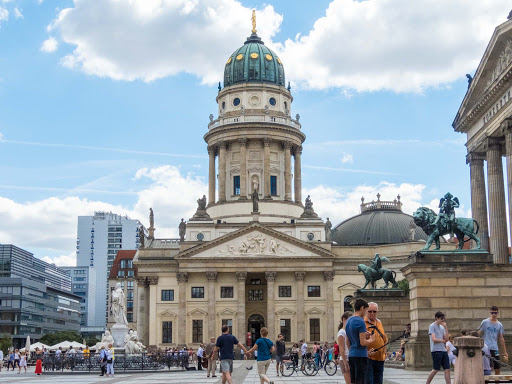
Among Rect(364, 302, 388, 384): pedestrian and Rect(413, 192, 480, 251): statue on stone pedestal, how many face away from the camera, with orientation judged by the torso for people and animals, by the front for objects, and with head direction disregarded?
0

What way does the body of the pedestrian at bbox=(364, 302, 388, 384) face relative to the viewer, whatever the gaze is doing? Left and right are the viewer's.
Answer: facing the viewer and to the left of the viewer

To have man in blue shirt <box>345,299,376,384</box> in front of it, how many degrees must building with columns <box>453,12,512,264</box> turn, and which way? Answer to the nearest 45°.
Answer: approximately 45° to its left

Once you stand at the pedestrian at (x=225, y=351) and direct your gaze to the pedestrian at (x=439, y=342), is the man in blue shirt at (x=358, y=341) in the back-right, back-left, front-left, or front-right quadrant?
front-right

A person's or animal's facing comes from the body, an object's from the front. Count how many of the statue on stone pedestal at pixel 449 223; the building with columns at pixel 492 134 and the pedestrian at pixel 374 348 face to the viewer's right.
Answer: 0

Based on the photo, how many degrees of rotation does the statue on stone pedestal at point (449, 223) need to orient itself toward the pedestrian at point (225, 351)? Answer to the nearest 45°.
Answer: approximately 45° to its left

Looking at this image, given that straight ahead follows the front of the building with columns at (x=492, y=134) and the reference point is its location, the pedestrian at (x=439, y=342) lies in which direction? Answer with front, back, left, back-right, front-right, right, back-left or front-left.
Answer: front-left

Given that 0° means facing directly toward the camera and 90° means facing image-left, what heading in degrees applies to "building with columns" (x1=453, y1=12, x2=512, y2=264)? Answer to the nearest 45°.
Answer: approximately 45°

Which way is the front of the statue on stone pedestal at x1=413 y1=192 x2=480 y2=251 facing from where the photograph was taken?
facing to the left of the viewer

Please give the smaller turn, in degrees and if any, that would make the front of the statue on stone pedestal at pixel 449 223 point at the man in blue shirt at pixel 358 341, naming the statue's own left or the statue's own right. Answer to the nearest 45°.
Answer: approximately 90° to the statue's own left

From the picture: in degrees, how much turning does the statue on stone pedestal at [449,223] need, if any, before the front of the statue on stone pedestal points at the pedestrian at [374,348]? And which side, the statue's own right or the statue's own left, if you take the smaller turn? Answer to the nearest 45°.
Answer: approximately 90° to the statue's own left

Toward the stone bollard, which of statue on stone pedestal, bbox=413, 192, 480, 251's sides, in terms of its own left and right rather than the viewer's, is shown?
left
